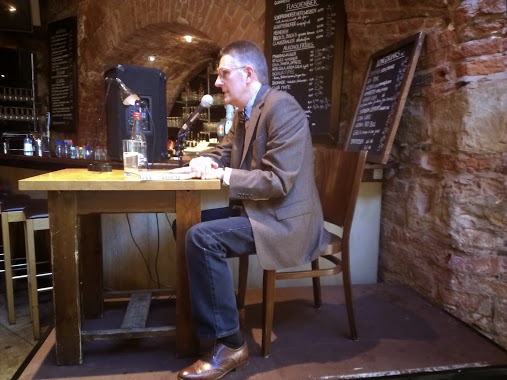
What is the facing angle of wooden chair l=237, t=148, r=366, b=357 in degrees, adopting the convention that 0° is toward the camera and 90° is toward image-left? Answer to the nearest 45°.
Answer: approximately 45°

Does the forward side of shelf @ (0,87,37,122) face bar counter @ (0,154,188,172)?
yes

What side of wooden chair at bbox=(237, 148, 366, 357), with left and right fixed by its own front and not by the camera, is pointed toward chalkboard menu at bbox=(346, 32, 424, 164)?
back

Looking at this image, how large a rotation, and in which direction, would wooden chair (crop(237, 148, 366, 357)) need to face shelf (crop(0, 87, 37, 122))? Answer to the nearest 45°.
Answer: approximately 90° to its right

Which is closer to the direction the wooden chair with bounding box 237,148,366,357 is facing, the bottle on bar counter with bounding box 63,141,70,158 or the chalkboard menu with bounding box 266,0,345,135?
the bottle on bar counter

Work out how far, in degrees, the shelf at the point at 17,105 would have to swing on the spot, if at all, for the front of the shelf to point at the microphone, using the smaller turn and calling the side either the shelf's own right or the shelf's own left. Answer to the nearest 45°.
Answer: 0° — it already faces it

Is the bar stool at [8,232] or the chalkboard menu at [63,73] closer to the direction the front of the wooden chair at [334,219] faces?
the bar stool

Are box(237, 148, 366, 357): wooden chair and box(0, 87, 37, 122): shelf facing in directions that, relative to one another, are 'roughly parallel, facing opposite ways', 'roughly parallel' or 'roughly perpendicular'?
roughly perpendicular
